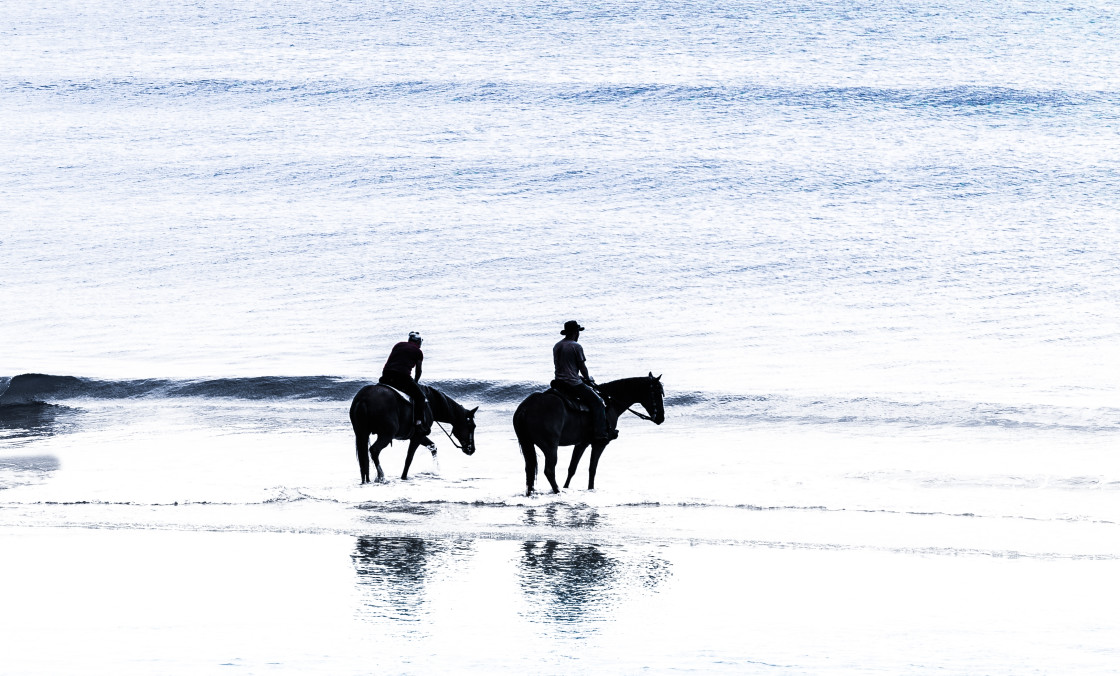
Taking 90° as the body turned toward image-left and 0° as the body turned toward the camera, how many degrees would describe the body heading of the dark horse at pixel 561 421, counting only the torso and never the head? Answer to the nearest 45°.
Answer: approximately 225°

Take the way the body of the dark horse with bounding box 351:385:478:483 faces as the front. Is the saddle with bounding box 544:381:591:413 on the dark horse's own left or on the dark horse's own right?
on the dark horse's own right

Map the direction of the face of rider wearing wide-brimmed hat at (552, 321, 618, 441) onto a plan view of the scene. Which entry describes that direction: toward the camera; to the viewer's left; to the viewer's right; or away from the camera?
to the viewer's right

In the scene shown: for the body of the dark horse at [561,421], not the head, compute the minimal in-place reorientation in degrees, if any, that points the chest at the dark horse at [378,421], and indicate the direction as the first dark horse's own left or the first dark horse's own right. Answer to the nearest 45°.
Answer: approximately 135° to the first dark horse's own left

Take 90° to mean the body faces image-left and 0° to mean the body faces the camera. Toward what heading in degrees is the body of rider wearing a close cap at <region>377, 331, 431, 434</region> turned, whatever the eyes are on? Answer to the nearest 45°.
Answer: approximately 225°

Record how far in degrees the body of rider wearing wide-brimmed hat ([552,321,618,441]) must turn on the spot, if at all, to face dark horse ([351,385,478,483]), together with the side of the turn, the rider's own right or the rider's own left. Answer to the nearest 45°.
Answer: approximately 135° to the rider's own left

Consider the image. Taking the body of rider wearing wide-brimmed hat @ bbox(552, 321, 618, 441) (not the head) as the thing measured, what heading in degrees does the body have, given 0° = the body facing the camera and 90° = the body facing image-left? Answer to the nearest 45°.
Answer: approximately 225°

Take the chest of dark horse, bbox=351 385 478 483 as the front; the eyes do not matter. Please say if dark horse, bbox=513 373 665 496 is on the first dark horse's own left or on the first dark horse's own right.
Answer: on the first dark horse's own right
